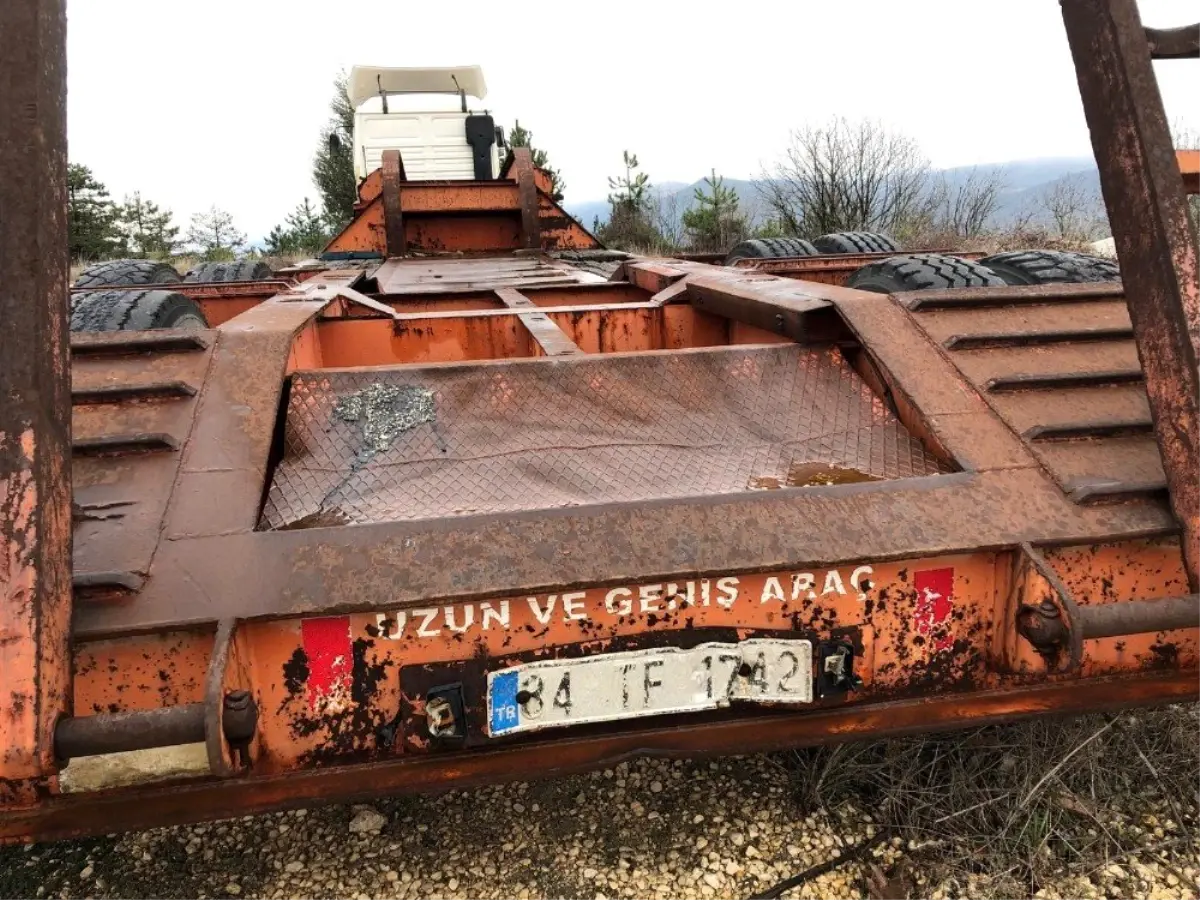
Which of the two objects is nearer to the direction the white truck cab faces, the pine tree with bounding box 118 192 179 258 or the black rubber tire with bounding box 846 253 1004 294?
the pine tree

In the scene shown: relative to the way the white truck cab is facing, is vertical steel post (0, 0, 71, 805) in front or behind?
behind

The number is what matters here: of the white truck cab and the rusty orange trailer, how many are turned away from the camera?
2

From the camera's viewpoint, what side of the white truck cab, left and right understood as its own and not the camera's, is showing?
back

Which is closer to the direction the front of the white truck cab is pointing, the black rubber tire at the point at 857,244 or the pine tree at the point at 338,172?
the pine tree

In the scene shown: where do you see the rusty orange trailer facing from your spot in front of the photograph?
facing away from the viewer
